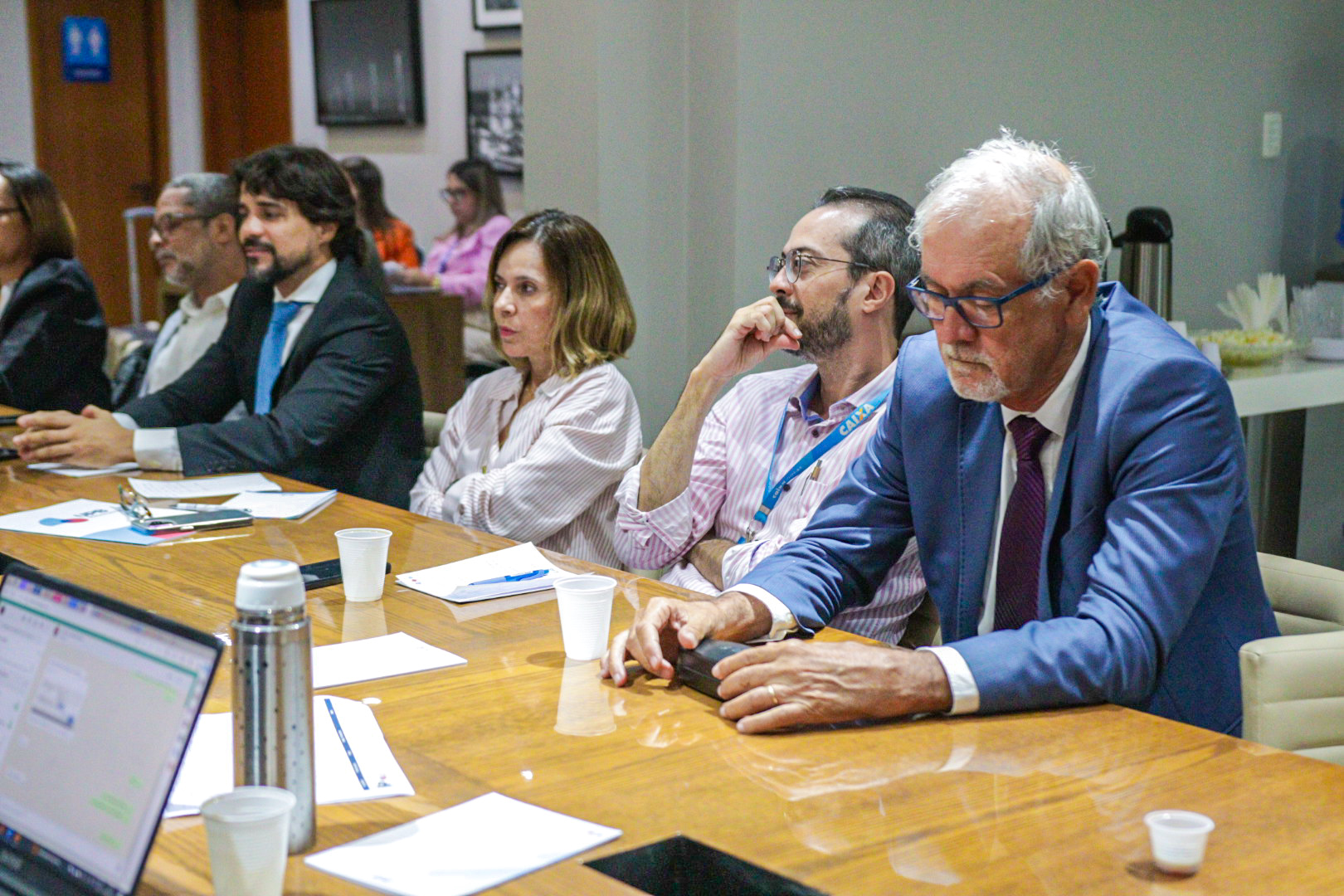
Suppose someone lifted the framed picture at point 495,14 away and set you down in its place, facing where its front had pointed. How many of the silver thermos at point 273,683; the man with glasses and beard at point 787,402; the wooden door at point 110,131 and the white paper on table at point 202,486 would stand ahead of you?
3

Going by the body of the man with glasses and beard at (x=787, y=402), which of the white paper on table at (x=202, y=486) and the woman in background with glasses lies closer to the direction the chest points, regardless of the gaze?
the white paper on table

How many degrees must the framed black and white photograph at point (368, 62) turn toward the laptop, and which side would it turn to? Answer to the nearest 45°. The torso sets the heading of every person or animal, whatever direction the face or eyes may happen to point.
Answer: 0° — it already faces it

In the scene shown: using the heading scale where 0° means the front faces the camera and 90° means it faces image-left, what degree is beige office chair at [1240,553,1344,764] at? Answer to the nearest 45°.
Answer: approximately 45°

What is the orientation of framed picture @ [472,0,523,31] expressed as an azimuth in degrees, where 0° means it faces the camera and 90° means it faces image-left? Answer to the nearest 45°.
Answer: approximately 0°

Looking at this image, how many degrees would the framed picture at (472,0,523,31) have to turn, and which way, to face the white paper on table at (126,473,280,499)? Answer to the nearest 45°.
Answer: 0° — it already faces it

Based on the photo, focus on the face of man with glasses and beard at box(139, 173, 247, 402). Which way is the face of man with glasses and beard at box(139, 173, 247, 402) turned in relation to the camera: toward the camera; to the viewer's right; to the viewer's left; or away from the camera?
to the viewer's left

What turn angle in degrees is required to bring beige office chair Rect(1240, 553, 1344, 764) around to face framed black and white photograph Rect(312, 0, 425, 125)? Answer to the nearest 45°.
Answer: approximately 90° to its right

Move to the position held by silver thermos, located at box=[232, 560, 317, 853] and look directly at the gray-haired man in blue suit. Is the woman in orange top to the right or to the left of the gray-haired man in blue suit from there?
left
